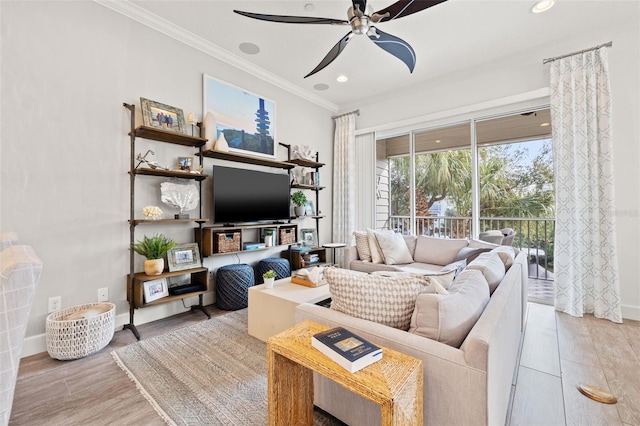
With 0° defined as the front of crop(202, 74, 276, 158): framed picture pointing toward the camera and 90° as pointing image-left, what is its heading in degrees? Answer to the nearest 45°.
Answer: approximately 315°

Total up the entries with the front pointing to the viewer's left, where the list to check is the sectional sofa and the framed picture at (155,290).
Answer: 1

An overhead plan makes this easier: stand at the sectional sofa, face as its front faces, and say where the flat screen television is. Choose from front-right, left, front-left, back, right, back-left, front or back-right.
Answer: front-right

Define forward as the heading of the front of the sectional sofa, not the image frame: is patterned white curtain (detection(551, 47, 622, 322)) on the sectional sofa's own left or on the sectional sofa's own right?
on the sectional sofa's own right

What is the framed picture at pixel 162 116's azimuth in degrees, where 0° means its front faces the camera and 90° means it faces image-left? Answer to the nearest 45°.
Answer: approximately 315°

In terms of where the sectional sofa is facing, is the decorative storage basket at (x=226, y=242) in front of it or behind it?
in front

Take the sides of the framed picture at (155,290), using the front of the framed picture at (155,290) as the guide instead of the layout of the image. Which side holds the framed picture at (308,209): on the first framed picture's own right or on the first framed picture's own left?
on the first framed picture's own left

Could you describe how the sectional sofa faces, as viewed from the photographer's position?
facing to the left of the viewer

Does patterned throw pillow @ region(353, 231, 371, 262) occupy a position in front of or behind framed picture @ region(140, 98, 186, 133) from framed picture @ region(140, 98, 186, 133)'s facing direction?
in front

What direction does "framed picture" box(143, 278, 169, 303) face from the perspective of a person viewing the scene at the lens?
facing the viewer and to the right of the viewer

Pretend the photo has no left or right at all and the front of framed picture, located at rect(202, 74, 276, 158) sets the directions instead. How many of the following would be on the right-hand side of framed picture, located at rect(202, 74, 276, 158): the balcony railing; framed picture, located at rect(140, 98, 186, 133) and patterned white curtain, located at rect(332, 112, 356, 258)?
1
